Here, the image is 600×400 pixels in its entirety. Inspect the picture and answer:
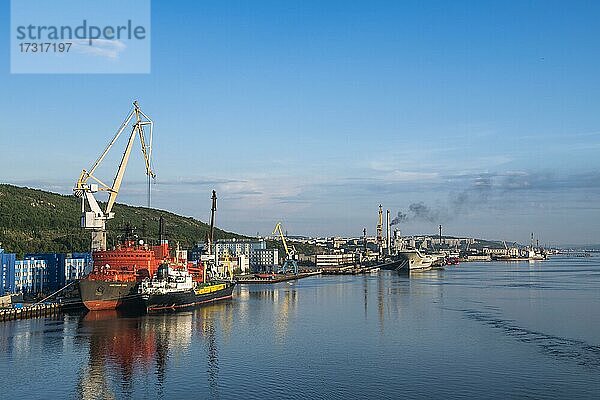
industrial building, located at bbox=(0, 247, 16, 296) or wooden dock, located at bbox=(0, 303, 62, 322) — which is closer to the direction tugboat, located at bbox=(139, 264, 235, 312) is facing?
the wooden dock

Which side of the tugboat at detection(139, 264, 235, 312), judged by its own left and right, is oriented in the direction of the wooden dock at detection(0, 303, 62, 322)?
front

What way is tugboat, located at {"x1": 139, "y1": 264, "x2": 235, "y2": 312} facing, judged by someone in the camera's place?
facing the viewer and to the left of the viewer

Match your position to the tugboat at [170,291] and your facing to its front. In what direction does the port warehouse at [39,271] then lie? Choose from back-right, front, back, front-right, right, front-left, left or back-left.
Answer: right

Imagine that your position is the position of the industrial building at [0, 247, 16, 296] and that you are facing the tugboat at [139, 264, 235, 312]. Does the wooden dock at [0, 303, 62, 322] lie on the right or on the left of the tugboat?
right
